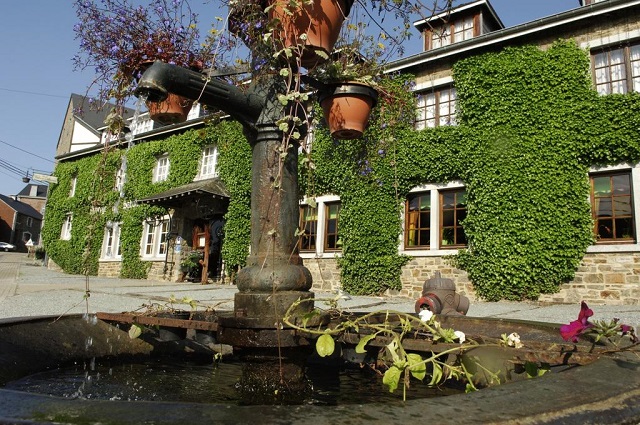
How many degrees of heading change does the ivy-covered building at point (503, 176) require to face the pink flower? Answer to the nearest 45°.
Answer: approximately 45° to its left

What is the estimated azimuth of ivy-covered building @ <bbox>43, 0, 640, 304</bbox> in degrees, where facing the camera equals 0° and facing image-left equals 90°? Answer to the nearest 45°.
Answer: approximately 45°

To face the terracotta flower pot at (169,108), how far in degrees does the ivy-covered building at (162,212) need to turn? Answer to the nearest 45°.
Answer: approximately 45° to its left

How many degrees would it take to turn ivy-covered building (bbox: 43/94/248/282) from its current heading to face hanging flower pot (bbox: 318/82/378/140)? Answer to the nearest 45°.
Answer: approximately 45° to its left

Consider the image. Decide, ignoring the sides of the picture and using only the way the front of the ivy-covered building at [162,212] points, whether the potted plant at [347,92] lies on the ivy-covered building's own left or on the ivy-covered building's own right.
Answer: on the ivy-covered building's own left

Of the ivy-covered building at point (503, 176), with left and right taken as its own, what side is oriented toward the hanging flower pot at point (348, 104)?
front

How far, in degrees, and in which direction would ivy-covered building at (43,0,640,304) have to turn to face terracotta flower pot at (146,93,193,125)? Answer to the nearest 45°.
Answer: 0° — it already faces it

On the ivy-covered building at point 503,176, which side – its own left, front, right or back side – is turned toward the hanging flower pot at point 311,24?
front
